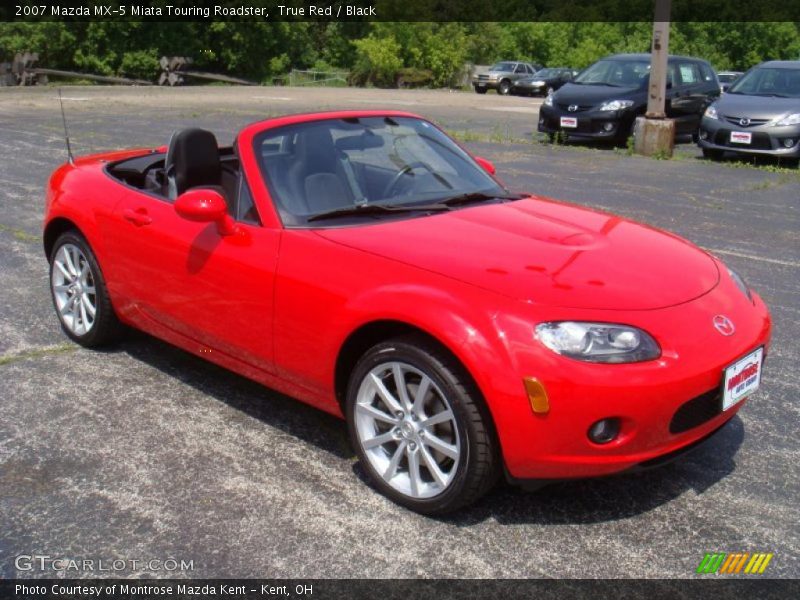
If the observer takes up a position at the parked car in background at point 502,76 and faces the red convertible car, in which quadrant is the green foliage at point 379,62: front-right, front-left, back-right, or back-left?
back-right

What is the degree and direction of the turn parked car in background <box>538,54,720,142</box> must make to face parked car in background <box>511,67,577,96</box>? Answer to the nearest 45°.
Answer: approximately 135° to its right

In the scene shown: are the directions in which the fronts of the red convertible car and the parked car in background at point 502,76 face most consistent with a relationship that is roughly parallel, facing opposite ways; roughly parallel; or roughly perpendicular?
roughly perpendicular

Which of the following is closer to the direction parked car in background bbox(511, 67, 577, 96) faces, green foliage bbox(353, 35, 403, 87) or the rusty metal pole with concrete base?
the rusty metal pole with concrete base

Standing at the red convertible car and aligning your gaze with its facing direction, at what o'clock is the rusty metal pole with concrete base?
The rusty metal pole with concrete base is roughly at 8 o'clock from the red convertible car.

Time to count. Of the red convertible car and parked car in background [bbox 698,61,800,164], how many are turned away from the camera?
0

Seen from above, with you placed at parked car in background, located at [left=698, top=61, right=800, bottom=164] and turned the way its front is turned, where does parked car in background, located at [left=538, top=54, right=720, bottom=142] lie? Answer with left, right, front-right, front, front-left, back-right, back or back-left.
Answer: right

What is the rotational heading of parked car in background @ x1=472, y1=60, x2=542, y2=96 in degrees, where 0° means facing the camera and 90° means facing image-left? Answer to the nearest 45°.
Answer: approximately 45°

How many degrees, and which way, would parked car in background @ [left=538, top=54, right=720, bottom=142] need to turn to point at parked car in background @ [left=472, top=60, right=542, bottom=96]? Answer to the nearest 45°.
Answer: approximately 135° to its right

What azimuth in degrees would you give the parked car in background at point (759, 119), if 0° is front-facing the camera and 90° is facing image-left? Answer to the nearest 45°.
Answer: approximately 45°

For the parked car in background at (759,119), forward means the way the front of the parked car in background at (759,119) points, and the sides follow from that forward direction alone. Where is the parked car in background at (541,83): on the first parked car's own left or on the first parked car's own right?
on the first parked car's own right

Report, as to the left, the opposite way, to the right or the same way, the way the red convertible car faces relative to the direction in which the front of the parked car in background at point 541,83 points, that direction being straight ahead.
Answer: to the left

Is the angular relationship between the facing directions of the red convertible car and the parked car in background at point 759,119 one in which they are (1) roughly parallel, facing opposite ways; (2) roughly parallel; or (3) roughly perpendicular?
roughly perpendicular

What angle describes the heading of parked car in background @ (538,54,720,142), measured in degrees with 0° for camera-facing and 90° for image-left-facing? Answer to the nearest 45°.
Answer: approximately 45°

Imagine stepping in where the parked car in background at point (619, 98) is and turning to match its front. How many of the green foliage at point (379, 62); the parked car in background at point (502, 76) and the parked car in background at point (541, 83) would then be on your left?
0

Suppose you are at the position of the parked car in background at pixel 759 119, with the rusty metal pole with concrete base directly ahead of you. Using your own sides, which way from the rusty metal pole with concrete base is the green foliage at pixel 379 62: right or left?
right

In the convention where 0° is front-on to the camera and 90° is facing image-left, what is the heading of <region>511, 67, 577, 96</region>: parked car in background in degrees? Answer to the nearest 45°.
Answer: approximately 45°

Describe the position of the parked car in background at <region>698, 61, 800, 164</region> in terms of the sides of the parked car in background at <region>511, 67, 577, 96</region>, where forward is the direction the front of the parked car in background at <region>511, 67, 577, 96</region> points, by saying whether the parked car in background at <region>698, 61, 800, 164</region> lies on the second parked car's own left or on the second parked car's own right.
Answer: on the second parked car's own left

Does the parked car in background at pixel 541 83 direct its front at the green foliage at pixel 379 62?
no
